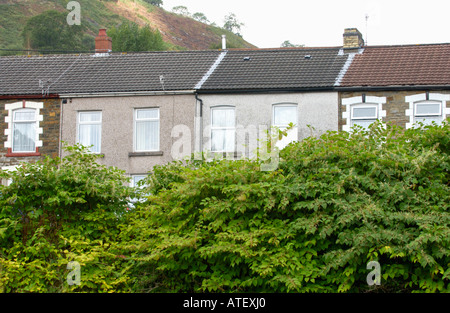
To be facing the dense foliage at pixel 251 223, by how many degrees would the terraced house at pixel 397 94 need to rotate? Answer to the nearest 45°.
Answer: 0° — it already faces it

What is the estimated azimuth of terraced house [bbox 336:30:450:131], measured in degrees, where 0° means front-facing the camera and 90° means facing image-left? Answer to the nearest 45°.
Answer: approximately 0°

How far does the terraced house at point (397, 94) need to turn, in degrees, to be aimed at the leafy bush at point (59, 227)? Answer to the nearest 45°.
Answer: approximately 45° to its right
